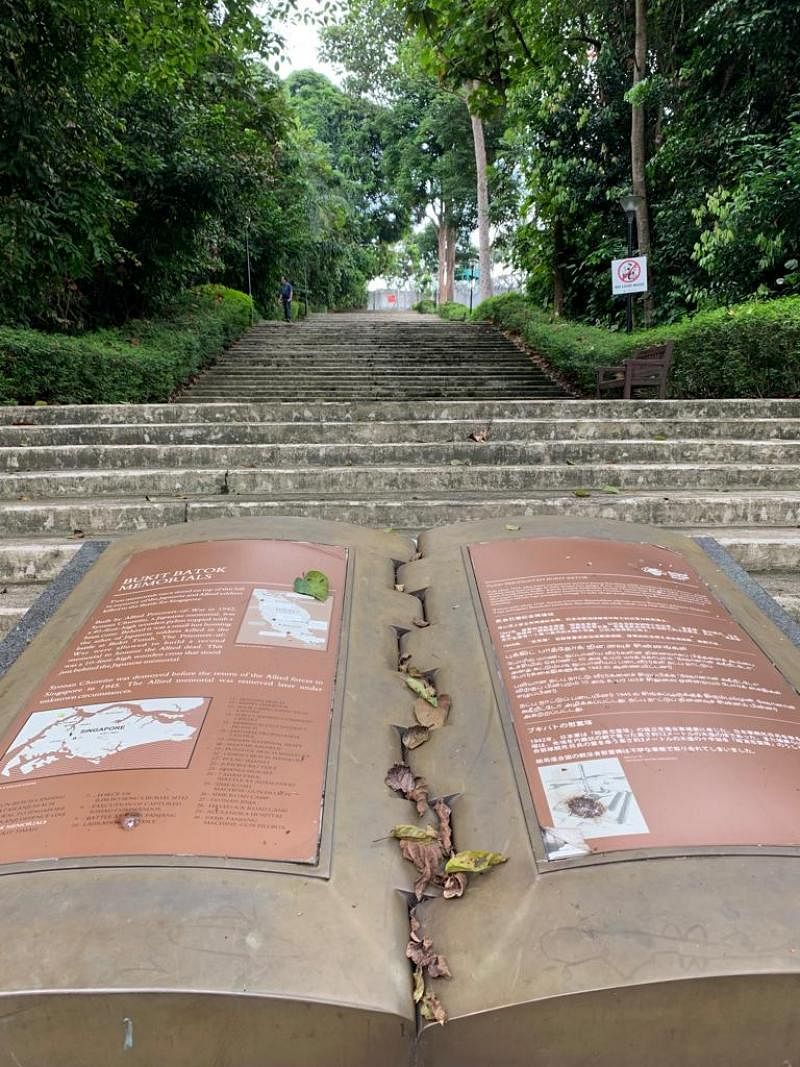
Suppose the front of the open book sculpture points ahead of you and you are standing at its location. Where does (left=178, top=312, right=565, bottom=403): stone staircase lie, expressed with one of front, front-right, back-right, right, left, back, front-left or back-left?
back

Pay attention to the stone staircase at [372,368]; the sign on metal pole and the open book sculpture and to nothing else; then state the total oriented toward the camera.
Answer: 3

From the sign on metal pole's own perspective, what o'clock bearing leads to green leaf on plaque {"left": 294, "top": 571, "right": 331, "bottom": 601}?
The green leaf on plaque is roughly at 12 o'clock from the sign on metal pole.

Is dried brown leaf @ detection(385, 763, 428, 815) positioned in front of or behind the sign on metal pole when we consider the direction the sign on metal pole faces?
in front

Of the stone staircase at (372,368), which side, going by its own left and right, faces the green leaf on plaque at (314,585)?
front

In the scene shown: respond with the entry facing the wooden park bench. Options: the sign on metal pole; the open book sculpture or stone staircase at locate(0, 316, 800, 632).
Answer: the sign on metal pole

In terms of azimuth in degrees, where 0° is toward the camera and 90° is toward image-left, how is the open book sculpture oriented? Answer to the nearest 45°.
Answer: approximately 0°

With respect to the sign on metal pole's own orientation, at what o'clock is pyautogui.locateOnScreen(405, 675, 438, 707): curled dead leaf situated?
The curled dead leaf is roughly at 12 o'clock from the sign on metal pole.
